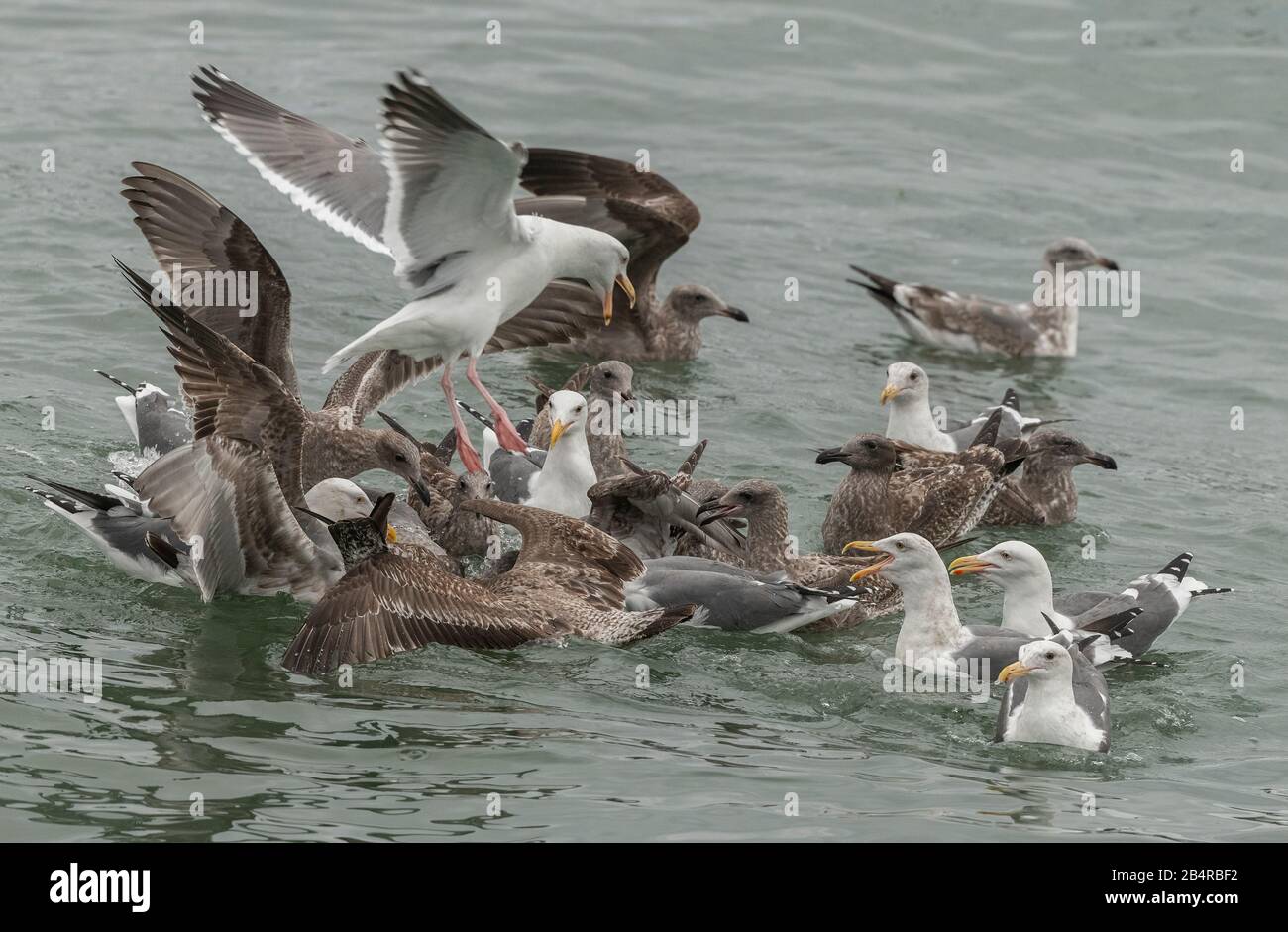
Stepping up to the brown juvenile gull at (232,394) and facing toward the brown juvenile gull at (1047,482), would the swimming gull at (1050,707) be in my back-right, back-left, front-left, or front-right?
front-right

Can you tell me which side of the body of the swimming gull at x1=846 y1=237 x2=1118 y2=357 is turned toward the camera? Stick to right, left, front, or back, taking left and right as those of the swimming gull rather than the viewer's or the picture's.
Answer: right

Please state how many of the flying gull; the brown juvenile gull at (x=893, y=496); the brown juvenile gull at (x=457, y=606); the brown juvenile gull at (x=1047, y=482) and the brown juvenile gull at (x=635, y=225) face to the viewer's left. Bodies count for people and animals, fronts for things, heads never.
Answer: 2

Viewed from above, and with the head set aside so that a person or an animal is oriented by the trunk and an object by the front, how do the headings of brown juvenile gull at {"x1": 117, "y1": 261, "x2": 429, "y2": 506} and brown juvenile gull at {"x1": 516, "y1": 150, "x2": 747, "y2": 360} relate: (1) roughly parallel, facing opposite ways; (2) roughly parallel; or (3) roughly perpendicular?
roughly parallel

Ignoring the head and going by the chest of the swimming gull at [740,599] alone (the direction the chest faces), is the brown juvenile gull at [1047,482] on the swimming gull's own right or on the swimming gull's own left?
on the swimming gull's own right

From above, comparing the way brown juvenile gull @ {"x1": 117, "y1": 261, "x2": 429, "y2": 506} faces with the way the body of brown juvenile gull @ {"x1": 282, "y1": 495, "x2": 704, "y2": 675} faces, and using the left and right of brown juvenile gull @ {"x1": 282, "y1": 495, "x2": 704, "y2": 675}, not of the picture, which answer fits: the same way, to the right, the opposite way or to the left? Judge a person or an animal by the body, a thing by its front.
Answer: the opposite way

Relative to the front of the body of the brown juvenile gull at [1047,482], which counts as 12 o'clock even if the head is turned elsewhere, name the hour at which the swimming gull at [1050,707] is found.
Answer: The swimming gull is roughly at 3 o'clock from the brown juvenile gull.

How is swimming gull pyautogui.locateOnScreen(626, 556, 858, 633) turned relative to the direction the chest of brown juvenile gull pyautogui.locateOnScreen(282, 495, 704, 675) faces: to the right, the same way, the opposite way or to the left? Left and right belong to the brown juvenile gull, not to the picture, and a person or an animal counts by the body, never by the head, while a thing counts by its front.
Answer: the same way

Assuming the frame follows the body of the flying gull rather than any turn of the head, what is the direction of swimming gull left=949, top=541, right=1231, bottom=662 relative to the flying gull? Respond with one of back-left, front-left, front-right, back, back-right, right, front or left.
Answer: front-right

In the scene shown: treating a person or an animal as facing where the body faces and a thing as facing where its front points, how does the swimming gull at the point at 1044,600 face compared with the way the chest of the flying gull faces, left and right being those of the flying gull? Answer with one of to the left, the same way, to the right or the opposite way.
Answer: the opposite way

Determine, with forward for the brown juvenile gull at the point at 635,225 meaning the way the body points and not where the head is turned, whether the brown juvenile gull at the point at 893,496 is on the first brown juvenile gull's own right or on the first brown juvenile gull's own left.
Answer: on the first brown juvenile gull's own right

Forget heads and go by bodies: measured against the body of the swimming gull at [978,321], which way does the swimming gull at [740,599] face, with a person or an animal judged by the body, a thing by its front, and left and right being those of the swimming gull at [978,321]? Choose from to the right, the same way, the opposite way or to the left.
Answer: the opposite way

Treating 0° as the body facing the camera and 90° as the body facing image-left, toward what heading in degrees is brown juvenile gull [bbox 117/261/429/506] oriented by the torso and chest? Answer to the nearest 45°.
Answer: approximately 270°

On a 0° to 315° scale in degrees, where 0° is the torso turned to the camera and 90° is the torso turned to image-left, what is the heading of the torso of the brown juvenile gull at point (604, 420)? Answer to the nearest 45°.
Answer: approximately 315°

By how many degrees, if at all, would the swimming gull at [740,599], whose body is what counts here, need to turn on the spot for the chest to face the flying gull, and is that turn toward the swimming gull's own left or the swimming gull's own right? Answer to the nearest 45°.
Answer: approximately 45° to the swimming gull's own right

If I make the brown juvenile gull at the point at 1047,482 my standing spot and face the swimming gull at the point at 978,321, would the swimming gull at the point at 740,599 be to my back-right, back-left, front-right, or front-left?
back-left

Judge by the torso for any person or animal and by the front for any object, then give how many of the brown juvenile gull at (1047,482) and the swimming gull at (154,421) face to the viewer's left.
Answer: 0

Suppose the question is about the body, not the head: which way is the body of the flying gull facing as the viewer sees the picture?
to the viewer's right

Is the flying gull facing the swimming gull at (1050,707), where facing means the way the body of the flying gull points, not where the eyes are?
no

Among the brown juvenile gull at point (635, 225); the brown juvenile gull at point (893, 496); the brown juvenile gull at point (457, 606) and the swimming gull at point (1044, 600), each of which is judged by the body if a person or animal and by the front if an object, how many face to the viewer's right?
1

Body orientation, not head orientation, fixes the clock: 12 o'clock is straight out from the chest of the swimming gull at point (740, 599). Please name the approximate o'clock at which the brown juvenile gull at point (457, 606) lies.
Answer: The brown juvenile gull is roughly at 11 o'clock from the swimming gull.

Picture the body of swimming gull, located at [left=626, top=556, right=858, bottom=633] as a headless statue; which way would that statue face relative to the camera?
to the viewer's left
